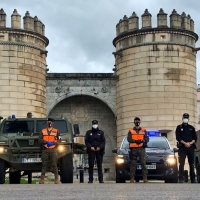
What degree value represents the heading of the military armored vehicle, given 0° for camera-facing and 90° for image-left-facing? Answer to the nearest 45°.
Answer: approximately 0°

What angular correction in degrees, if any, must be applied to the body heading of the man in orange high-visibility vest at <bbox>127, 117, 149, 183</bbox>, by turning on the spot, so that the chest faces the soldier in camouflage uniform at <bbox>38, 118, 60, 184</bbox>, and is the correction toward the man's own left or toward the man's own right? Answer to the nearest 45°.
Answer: approximately 90° to the man's own right

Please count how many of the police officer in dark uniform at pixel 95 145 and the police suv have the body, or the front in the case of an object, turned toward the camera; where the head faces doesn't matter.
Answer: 2

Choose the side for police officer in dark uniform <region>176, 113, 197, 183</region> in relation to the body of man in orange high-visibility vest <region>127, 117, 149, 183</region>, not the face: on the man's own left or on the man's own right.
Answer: on the man's own left

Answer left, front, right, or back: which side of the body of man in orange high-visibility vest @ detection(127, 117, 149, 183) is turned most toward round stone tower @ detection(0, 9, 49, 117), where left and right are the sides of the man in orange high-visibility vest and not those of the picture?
back

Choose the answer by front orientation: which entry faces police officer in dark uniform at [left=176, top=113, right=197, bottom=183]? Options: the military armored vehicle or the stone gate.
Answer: the stone gate

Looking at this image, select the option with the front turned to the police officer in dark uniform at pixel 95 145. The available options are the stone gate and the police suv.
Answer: the stone gate

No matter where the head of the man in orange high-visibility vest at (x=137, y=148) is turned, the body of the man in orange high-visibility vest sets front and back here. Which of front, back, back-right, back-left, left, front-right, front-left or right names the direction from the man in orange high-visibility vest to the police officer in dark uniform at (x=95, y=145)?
back-right
